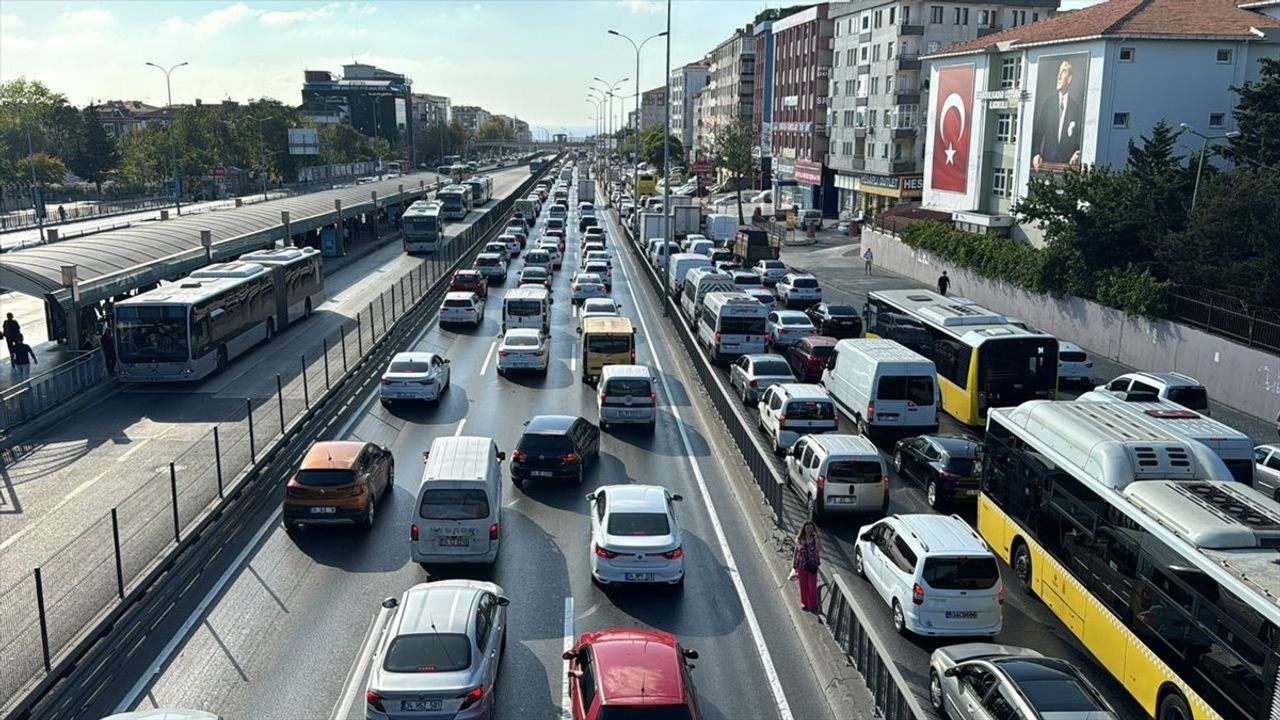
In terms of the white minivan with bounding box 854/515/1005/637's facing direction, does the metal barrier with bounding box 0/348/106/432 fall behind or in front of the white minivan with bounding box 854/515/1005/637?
in front

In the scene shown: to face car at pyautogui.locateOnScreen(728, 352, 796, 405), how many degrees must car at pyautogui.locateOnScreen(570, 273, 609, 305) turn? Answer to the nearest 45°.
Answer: approximately 180°

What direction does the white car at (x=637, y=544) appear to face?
away from the camera

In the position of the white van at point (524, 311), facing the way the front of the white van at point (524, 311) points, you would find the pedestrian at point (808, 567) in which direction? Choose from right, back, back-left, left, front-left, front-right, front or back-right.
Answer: back

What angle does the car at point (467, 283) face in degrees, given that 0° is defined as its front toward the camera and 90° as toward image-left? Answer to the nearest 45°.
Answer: approximately 180°

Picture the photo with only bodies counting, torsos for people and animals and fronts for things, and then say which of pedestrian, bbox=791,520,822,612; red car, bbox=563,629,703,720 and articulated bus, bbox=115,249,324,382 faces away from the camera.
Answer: the red car

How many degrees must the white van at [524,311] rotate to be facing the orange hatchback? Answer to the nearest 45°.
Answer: approximately 180°

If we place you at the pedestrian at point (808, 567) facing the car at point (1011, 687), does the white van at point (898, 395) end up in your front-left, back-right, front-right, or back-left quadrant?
back-left

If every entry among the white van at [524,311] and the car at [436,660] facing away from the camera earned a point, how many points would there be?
2

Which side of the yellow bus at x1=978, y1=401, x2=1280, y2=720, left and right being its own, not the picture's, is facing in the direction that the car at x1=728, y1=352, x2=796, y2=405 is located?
front

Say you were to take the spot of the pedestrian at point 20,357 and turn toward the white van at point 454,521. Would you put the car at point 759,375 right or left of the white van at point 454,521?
left

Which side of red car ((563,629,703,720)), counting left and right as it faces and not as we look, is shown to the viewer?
back

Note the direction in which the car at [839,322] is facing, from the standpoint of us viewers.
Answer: facing away from the viewer and to the left of the viewer

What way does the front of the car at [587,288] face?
away from the camera

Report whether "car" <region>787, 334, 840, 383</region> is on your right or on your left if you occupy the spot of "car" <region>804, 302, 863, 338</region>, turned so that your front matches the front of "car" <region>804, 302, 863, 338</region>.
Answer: on your left

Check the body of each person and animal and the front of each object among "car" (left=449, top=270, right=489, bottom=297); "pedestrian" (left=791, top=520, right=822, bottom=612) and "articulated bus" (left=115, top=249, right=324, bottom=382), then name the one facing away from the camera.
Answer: the car

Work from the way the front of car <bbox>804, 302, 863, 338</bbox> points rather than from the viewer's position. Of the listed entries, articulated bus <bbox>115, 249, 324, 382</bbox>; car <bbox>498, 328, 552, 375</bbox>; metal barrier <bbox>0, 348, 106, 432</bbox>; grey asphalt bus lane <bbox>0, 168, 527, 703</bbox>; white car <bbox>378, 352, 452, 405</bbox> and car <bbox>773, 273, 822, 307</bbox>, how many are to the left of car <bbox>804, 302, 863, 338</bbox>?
5

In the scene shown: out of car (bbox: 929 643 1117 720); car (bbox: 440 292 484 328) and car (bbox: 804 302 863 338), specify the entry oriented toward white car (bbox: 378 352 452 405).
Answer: car (bbox: 929 643 1117 720)
